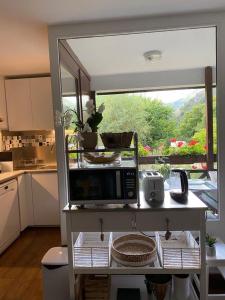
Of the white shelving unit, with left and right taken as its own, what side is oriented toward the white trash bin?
right

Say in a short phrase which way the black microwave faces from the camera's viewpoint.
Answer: facing the viewer

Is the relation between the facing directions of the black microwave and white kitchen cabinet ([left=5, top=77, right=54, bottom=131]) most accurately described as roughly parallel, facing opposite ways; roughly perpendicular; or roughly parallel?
roughly parallel

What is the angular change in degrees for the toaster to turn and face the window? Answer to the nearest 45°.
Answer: approximately 180°

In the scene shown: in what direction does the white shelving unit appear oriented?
toward the camera

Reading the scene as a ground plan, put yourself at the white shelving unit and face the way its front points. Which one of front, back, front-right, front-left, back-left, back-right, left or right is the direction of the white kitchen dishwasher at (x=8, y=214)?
back-right

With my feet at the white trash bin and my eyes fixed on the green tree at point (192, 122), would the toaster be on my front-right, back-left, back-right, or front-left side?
front-right

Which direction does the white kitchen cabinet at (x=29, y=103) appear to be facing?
toward the camera

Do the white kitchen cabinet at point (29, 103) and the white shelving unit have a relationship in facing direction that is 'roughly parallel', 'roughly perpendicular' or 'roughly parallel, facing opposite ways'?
roughly parallel

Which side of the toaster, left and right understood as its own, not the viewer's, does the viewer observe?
front
